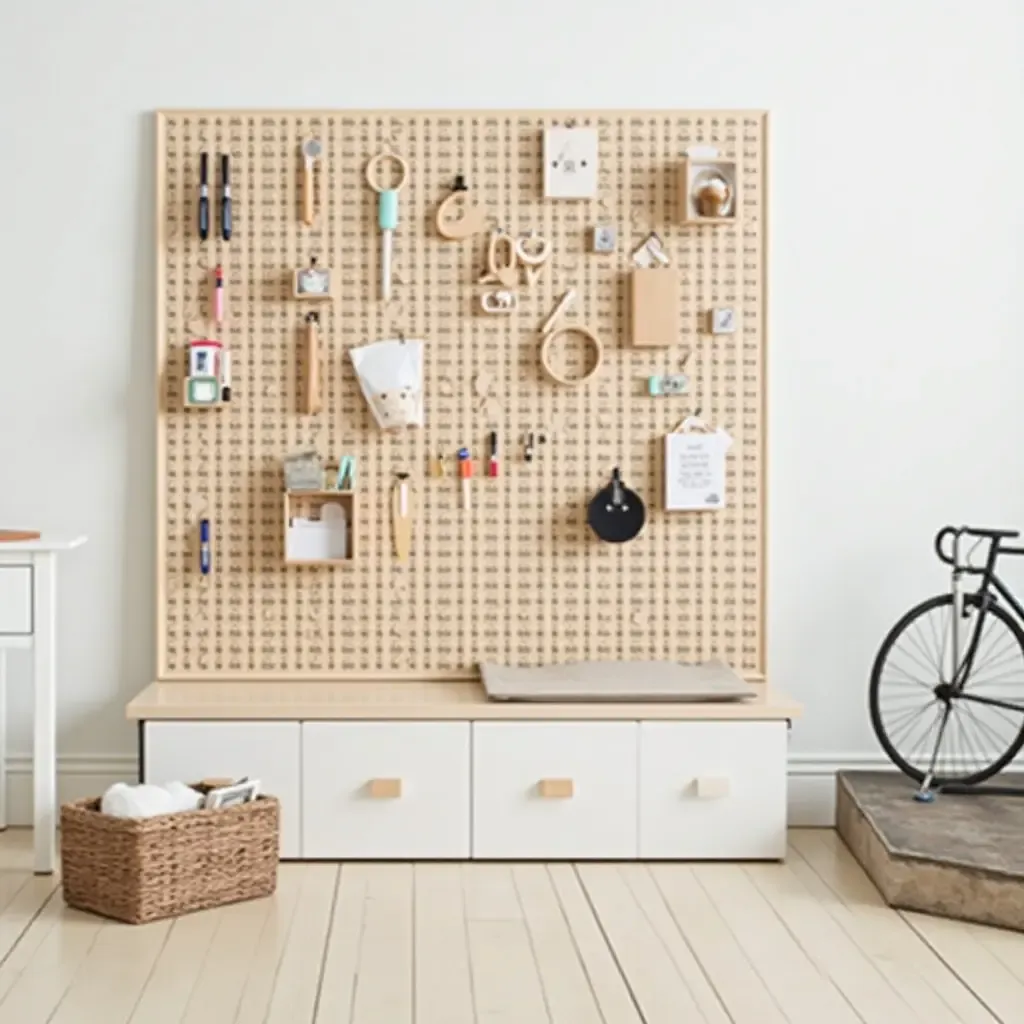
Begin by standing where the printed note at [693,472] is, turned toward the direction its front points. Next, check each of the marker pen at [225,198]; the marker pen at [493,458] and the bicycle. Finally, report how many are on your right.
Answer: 2

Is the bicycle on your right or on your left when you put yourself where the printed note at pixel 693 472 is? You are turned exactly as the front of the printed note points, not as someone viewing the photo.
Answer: on your left

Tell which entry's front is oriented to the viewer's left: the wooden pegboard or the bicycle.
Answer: the bicycle

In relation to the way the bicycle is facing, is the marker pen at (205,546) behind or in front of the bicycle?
in front

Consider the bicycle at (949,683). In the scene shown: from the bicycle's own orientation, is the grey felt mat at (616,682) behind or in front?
in front

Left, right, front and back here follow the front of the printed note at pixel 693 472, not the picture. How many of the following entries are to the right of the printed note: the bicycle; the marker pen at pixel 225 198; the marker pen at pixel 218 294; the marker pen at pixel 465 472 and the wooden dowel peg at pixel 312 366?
4

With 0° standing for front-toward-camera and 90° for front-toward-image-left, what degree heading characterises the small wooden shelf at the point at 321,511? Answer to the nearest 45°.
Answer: approximately 0°

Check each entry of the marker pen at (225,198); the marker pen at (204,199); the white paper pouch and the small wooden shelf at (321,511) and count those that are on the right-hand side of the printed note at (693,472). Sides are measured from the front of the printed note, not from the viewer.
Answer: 4

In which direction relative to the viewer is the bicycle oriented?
to the viewer's left
